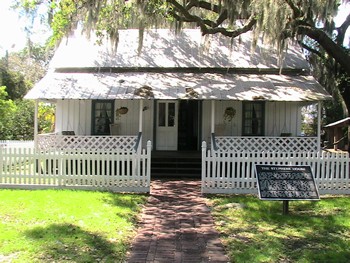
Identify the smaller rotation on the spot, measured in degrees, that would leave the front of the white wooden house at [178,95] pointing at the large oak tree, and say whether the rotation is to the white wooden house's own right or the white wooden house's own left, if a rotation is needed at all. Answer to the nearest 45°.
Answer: approximately 45° to the white wooden house's own left

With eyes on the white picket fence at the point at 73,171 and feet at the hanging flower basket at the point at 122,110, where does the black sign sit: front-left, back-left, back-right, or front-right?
front-left

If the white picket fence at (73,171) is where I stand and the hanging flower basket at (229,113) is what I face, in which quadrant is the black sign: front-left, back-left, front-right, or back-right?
front-right

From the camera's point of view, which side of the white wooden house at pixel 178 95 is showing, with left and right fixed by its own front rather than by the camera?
front

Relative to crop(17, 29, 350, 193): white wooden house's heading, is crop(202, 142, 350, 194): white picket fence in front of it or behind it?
in front

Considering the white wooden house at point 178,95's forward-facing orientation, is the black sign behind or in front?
in front

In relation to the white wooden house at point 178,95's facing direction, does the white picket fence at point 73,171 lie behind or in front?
in front
